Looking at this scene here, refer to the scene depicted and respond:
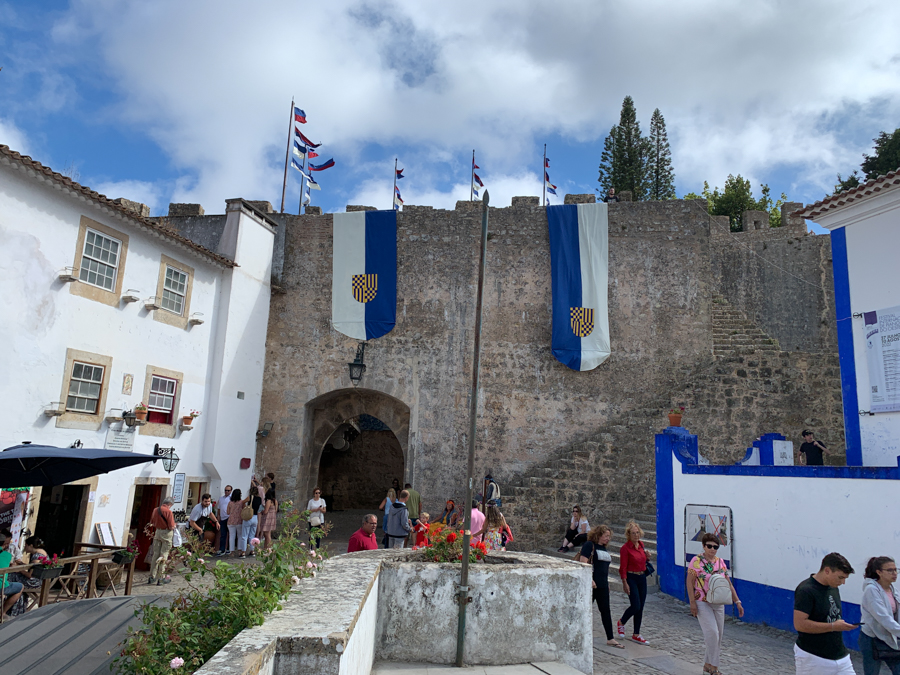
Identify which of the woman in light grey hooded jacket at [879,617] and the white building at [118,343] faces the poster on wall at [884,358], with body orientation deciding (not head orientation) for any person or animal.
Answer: the white building

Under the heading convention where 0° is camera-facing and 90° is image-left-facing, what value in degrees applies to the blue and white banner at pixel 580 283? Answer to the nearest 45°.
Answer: approximately 0°

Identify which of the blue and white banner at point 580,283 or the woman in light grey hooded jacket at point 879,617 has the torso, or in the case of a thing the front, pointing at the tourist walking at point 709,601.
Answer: the blue and white banner

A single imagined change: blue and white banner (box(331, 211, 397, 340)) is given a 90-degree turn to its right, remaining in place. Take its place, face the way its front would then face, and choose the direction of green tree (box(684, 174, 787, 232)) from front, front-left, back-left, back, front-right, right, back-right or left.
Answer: back-right

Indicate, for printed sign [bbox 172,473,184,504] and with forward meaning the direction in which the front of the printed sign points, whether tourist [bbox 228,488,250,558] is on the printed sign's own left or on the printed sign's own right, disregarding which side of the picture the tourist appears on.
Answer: on the printed sign's own left

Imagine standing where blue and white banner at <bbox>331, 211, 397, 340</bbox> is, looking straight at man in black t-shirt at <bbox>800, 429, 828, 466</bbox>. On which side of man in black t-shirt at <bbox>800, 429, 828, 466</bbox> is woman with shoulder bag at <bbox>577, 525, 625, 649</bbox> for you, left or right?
right

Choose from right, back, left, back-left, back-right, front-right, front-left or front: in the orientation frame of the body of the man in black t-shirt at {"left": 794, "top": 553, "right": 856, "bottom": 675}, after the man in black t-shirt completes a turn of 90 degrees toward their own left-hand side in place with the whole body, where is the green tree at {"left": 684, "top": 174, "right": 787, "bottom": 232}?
front-left

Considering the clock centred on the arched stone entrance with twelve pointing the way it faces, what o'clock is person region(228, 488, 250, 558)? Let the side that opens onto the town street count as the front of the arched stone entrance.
The person is roughly at 1 o'clock from the arched stone entrance.

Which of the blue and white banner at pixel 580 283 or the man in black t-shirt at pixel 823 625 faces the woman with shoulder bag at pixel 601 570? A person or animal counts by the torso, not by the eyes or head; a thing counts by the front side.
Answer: the blue and white banner
